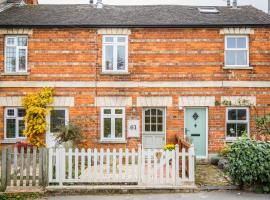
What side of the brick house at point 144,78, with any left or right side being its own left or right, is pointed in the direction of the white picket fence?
front

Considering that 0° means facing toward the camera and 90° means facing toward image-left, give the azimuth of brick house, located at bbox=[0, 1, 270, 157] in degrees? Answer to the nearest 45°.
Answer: approximately 0°

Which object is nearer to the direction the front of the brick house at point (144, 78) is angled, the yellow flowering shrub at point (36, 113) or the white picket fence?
the white picket fence

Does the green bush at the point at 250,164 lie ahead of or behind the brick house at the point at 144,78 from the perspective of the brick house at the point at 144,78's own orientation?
ahead

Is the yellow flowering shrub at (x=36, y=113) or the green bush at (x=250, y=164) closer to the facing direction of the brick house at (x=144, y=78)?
the green bush

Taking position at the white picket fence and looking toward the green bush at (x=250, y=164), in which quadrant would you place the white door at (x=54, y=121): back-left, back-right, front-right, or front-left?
back-left

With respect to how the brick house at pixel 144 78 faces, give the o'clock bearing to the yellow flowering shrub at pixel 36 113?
The yellow flowering shrub is roughly at 3 o'clock from the brick house.
